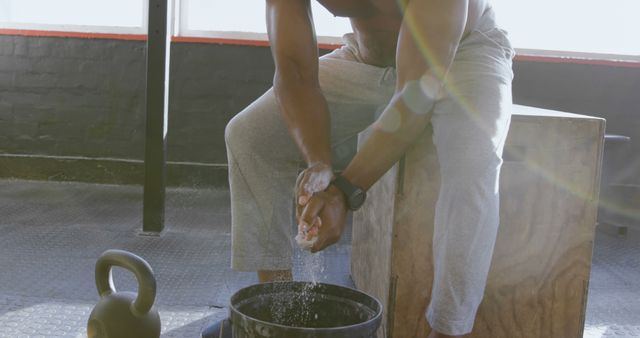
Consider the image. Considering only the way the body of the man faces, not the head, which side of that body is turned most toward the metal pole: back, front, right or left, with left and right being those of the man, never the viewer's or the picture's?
right

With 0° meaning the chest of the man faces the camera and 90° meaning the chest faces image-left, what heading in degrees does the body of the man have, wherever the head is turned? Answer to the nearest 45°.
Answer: approximately 45°
